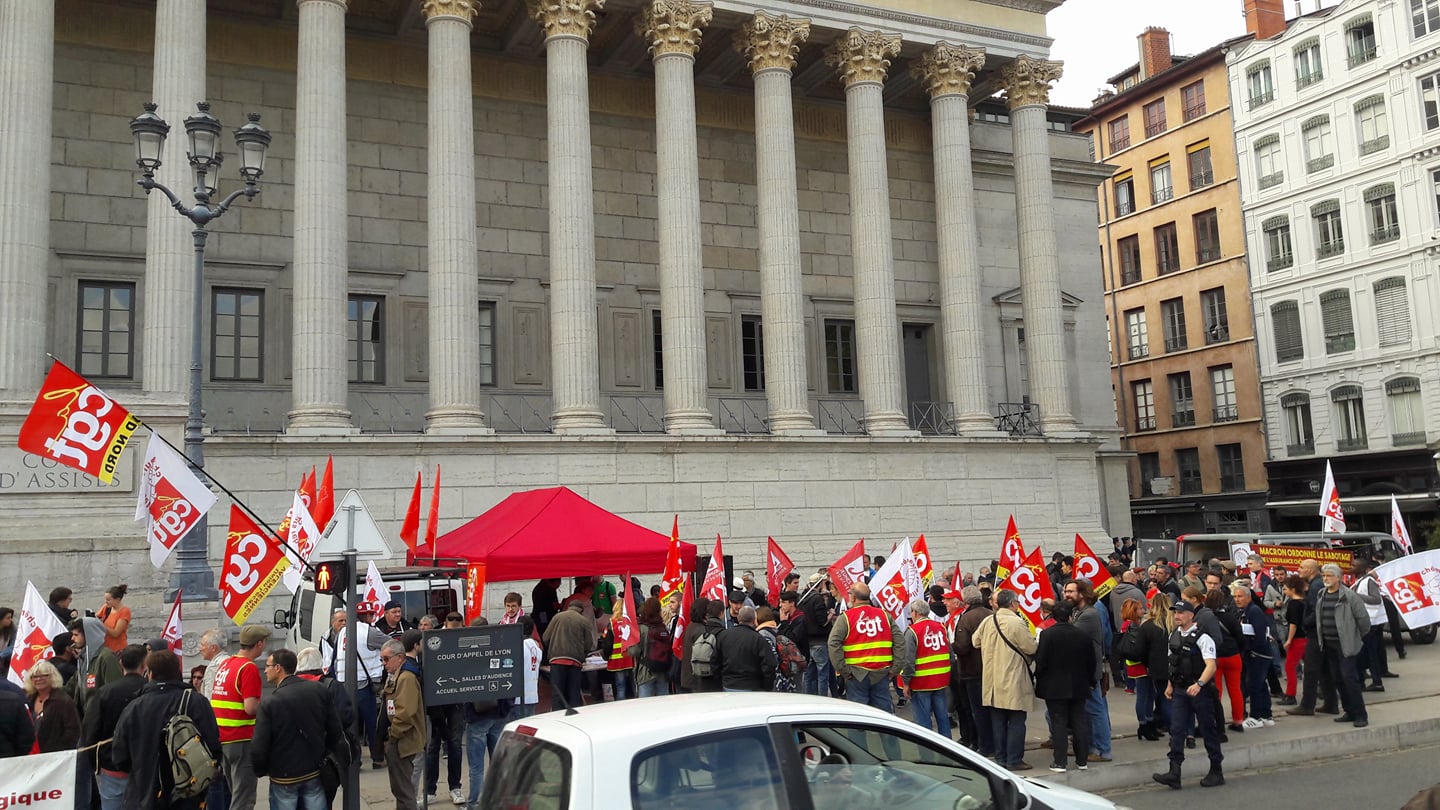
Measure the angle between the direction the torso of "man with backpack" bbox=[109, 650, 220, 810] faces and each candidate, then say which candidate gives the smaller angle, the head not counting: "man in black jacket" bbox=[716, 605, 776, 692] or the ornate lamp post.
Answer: the ornate lamp post

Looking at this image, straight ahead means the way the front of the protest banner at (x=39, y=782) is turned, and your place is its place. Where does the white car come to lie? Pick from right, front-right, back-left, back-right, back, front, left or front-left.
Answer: front-left

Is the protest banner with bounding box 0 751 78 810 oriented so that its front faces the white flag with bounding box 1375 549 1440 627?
no

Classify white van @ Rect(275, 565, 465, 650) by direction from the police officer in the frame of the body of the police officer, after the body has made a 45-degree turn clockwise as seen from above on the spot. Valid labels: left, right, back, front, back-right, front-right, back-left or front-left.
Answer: front

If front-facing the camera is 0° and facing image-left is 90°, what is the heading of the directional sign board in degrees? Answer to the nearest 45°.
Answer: approximately 0°

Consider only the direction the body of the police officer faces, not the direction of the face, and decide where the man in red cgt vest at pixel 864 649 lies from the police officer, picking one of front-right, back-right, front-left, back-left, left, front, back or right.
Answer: front-right

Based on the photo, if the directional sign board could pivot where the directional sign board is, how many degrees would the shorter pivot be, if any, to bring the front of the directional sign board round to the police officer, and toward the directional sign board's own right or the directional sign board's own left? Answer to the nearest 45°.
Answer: approximately 90° to the directional sign board's own left

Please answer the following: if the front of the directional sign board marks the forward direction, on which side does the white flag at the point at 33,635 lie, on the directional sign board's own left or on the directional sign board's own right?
on the directional sign board's own right

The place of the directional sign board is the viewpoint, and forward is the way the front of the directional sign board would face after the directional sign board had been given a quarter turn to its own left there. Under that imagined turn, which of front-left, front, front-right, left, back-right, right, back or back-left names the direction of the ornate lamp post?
back-left

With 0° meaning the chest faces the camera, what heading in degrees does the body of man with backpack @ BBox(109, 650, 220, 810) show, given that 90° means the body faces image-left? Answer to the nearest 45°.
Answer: approximately 180°

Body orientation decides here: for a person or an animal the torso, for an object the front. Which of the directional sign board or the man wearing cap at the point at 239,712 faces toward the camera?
the directional sign board

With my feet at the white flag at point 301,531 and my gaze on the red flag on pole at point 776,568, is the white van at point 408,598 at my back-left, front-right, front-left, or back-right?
front-left

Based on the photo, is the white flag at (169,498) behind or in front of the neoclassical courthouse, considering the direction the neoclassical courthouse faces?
in front

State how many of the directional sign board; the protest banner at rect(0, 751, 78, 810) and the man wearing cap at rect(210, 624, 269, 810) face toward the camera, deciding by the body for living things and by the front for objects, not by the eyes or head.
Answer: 2

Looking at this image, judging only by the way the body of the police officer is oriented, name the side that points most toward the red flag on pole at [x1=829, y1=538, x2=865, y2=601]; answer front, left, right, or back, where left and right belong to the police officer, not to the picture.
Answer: right

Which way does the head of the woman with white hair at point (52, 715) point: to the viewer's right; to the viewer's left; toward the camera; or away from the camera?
toward the camera

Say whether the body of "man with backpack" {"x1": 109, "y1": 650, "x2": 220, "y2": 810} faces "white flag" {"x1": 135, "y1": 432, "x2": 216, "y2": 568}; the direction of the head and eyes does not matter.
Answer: yes

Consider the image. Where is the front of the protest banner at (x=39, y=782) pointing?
toward the camera
